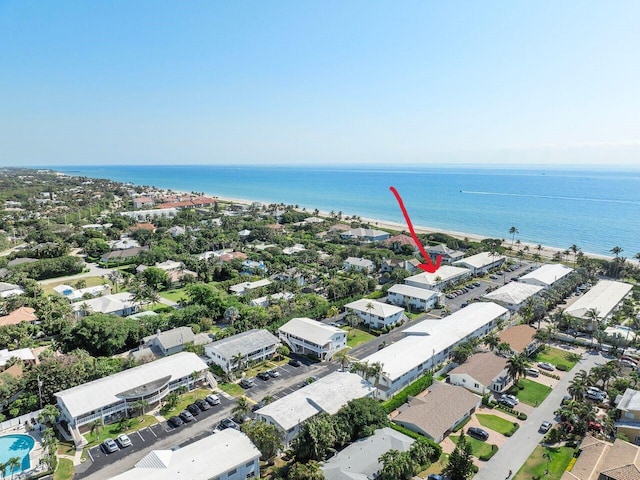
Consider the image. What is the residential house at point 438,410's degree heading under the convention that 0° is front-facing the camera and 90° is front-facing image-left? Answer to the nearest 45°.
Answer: approximately 315°

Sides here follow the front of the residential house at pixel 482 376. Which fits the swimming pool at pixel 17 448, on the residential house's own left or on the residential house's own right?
on the residential house's own right

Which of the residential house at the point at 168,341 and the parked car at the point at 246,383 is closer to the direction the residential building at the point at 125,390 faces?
the parked car

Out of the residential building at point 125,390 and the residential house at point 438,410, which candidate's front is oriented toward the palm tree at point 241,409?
the residential building at point 125,390

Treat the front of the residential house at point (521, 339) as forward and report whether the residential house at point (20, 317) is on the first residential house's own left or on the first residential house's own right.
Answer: on the first residential house's own right

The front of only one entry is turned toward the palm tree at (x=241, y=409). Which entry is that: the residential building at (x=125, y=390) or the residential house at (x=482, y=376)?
the residential building at (x=125, y=390)

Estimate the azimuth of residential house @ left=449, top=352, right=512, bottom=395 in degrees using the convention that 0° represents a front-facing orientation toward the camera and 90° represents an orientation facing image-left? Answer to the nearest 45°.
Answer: approximately 315°

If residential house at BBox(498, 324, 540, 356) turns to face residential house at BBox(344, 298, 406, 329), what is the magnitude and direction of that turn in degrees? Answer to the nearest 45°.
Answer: approximately 135° to its right

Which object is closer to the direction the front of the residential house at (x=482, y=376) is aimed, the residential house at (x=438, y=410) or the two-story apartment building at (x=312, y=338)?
the residential house

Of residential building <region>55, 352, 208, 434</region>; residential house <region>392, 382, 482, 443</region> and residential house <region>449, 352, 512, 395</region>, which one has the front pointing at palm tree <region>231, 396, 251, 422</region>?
residential building <region>55, 352, 208, 434</region>

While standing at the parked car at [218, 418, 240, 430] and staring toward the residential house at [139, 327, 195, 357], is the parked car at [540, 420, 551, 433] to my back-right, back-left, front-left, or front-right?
back-right
